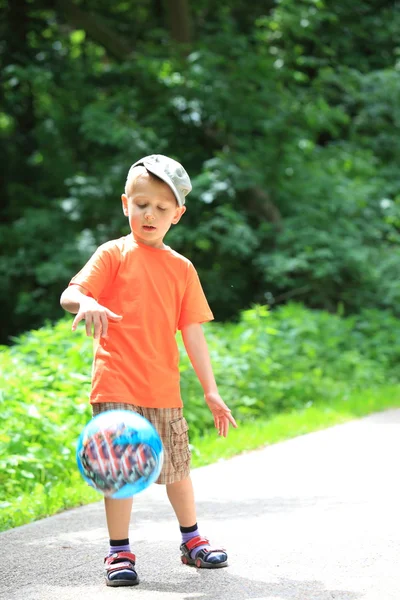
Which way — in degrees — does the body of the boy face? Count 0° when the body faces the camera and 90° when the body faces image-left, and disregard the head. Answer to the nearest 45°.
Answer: approximately 0°
